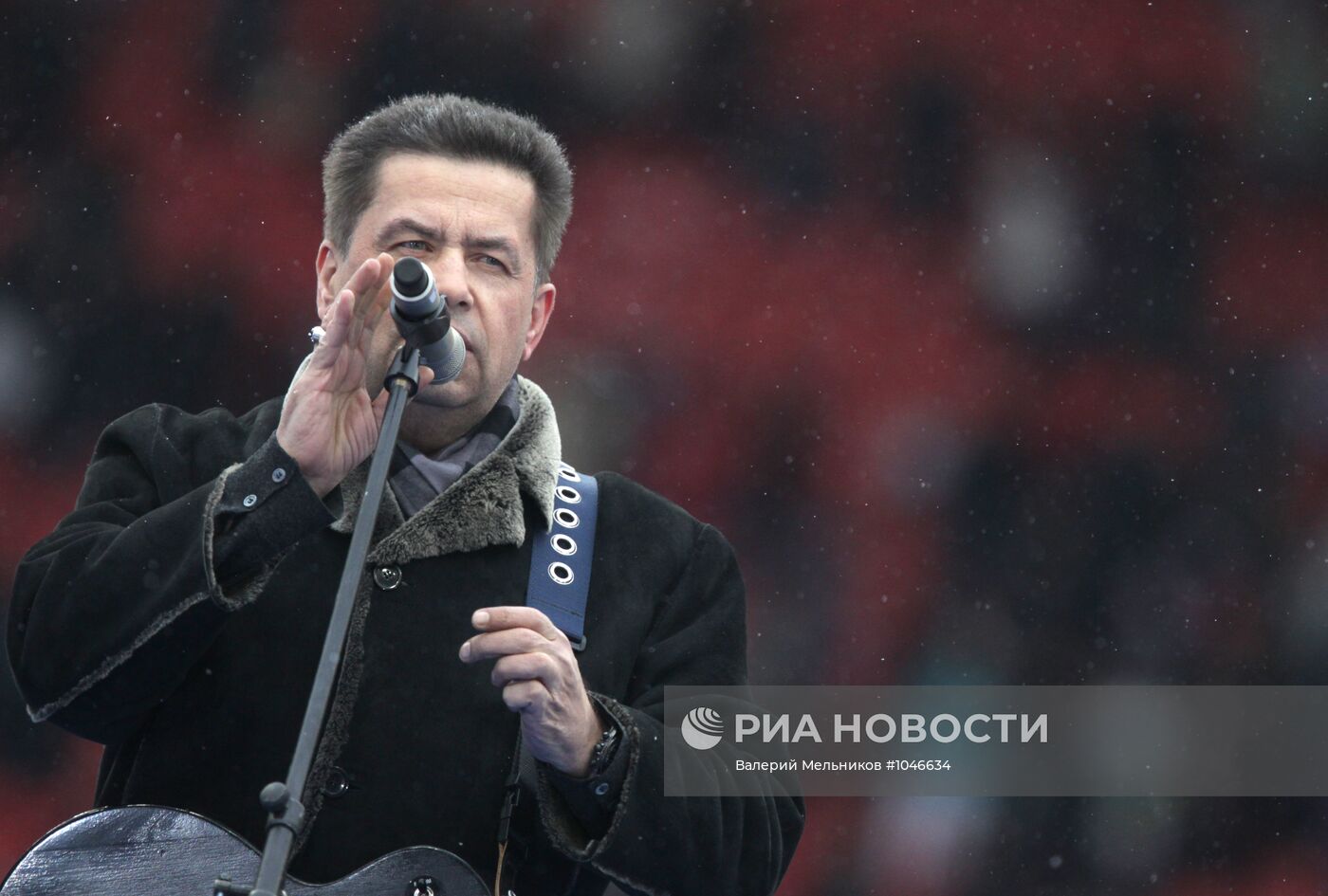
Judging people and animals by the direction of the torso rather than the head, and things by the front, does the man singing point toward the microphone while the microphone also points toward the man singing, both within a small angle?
yes

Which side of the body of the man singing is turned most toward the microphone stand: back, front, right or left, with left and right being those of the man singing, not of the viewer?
front

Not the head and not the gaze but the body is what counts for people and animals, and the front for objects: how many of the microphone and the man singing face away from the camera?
1

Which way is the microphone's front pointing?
away from the camera

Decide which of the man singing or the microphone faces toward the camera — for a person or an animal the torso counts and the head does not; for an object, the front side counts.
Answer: the man singing

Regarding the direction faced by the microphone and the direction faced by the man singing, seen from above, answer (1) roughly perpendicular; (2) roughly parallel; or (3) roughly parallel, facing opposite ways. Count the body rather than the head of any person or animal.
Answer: roughly parallel, facing opposite ways

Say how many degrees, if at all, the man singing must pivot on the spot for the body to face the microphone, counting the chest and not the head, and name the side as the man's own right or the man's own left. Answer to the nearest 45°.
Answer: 0° — they already face it

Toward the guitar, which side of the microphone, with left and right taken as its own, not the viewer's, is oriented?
left

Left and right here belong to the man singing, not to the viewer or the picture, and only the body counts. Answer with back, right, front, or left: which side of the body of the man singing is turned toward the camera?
front

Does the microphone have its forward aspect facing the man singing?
yes
